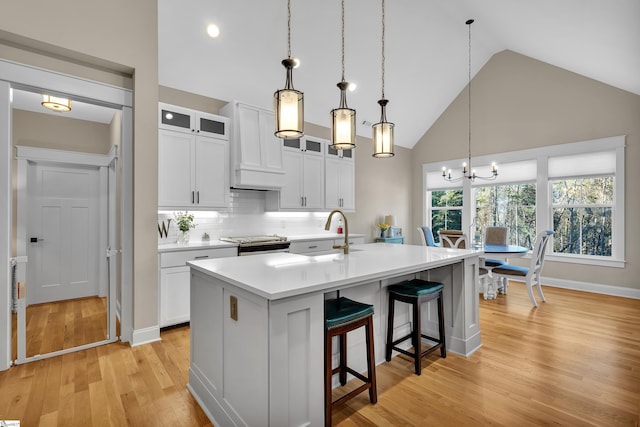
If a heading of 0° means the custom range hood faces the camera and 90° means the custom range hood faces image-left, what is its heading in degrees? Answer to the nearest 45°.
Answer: approximately 315°

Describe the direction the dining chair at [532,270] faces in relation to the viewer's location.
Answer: facing away from the viewer and to the left of the viewer

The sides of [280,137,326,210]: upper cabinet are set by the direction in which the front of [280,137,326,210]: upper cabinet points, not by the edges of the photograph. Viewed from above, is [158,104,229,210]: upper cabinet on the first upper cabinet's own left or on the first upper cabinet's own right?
on the first upper cabinet's own right

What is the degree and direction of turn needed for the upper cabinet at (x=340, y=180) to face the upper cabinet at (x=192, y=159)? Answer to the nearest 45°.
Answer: approximately 90° to its right
